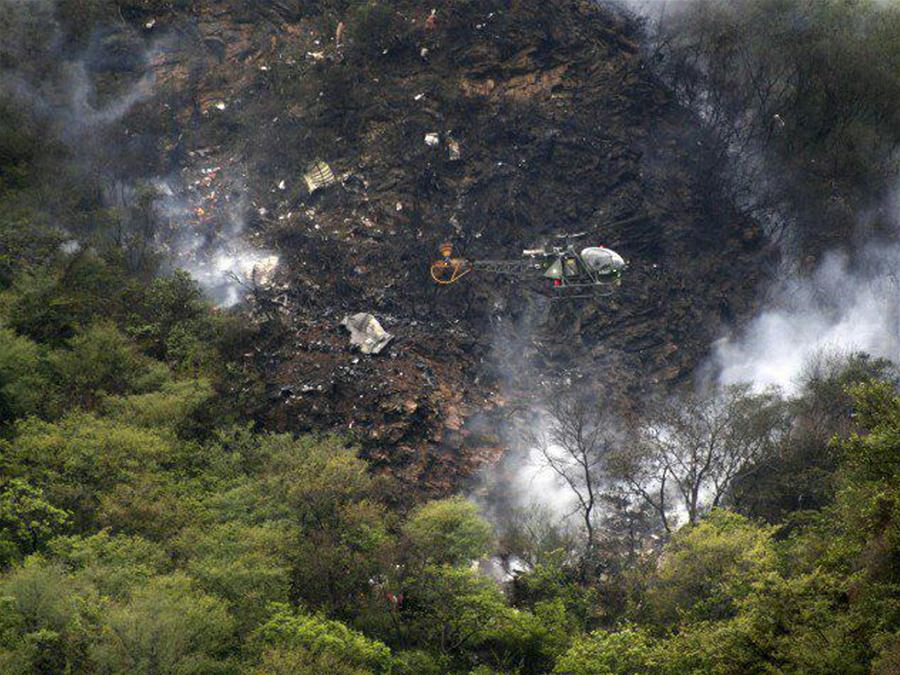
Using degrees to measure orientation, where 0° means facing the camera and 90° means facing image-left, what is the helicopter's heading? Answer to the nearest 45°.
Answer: approximately 270°

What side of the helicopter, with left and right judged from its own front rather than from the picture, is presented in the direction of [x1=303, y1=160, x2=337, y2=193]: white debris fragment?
back

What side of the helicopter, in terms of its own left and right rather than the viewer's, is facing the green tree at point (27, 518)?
back

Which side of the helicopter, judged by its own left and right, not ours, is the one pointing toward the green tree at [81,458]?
back
